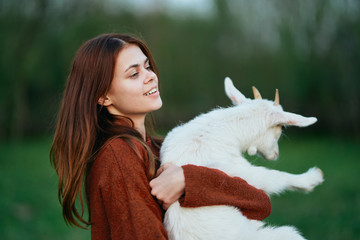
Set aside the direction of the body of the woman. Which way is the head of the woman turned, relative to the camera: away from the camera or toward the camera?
toward the camera

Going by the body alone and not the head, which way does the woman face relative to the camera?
to the viewer's right
